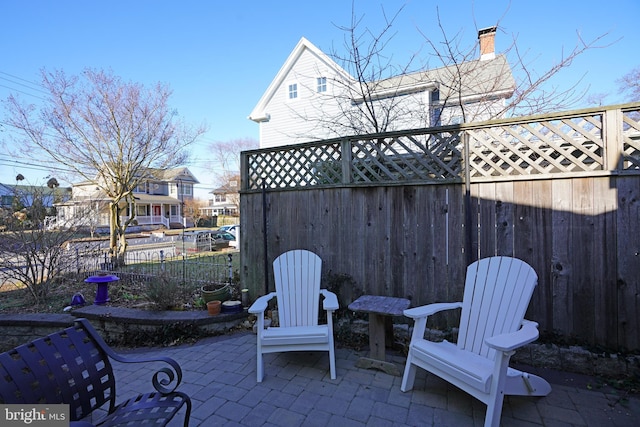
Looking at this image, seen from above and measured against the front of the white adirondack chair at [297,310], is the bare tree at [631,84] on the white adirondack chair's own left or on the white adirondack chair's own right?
on the white adirondack chair's own left

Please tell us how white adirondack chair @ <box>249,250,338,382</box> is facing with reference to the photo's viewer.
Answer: facing the viewer

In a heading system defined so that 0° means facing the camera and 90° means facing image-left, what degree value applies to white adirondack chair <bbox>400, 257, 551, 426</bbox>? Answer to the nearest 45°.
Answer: approximately 45°

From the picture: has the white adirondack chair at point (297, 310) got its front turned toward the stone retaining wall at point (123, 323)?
no

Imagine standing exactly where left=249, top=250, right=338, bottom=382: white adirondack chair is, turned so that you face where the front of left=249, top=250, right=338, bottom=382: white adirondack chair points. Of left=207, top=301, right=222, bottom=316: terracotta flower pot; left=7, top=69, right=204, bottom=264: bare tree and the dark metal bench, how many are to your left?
0

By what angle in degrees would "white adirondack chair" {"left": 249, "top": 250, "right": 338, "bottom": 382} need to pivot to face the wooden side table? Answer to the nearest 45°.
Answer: approximately 45° to its left

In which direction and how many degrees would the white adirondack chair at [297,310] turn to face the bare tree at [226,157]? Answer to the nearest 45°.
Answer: approximately 180°

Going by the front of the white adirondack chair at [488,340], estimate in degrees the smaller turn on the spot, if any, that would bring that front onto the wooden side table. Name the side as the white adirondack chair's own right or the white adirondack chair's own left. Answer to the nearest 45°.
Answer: approximately 45° to the white adirondack chair's own right

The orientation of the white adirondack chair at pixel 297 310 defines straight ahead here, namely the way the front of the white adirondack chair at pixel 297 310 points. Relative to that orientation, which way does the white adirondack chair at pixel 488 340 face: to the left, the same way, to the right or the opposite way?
to the right

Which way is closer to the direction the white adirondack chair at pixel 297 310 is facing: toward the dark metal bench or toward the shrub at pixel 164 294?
the dark metal bench

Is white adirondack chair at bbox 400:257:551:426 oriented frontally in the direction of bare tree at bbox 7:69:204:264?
no

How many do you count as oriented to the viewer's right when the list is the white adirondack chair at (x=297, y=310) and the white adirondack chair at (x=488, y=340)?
0

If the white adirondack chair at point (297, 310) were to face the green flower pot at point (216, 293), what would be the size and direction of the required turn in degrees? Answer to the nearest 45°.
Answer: approximately 135° to its right

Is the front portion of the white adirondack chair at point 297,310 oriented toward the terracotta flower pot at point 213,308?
no
